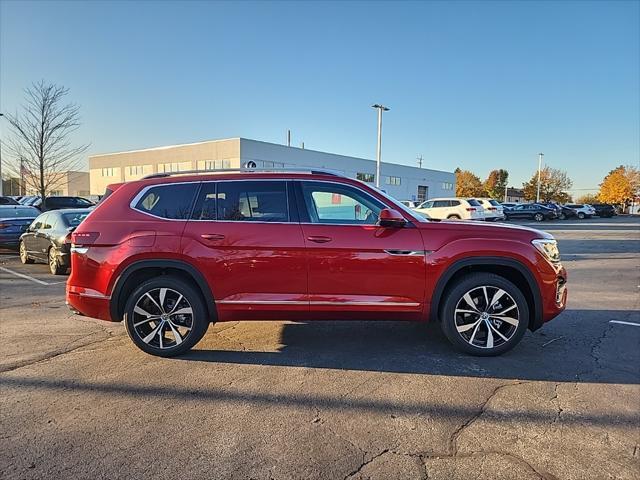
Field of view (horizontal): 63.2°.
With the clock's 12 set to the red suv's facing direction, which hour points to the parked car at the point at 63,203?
The parked car is roughly at 8 o'clock from the red suv.

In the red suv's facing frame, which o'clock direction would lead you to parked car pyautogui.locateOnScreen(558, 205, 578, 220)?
The parked car is roughly at 10 o'clock from the red suv.

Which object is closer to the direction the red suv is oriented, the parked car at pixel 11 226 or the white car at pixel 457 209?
the white car

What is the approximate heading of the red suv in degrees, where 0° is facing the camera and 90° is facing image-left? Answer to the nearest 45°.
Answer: approximately 270°

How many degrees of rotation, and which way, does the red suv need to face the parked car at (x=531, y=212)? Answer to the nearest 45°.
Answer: approximately 45° to its left

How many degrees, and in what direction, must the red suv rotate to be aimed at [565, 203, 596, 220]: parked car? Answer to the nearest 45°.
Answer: approximately 45° to its left
